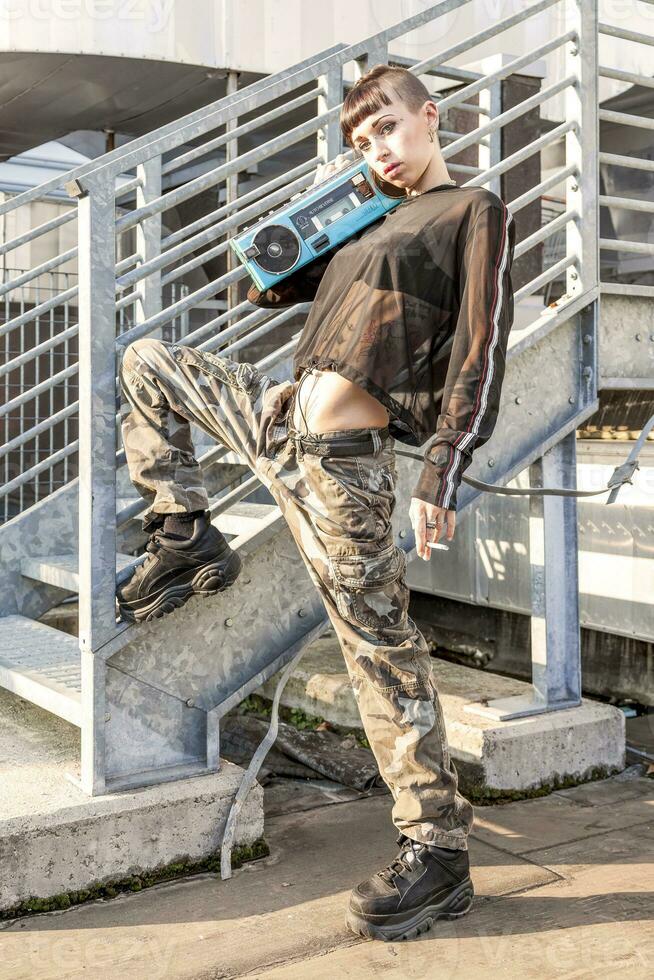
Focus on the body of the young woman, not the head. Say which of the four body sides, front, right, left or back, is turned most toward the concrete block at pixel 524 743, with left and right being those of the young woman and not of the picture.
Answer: back

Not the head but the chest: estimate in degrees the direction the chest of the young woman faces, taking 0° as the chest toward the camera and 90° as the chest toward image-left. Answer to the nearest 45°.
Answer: approximately 45°

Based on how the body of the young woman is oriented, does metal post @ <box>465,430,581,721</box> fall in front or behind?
behind
